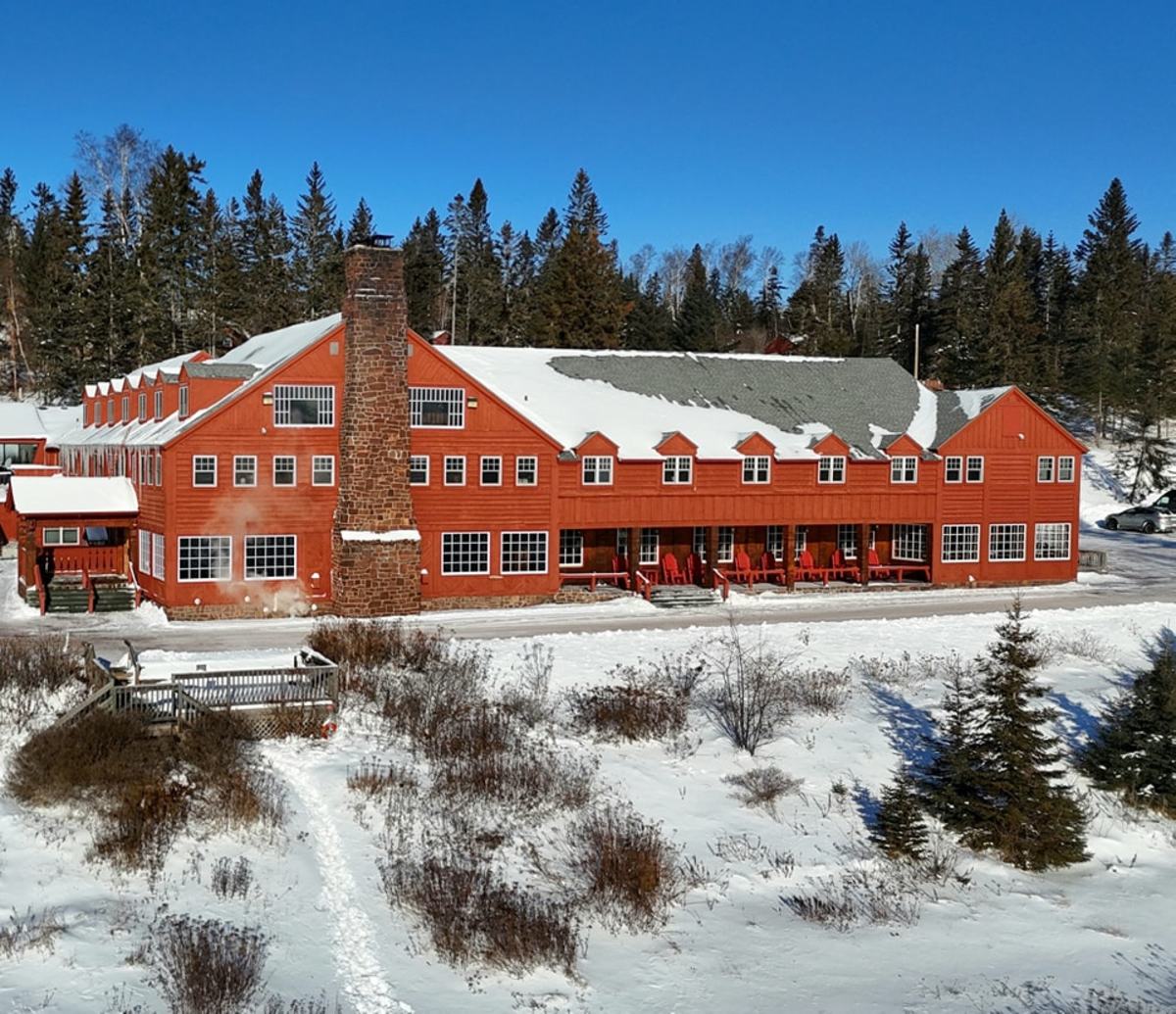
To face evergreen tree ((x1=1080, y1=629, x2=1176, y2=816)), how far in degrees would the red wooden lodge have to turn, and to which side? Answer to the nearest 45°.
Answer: approximately 45° to its left

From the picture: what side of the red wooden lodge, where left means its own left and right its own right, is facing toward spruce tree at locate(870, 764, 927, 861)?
front

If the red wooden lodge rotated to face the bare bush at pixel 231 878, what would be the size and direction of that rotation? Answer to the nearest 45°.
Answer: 0° — it already faces it

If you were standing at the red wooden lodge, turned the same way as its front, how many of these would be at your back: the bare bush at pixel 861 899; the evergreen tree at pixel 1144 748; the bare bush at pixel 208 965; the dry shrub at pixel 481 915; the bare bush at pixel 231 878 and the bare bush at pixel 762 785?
0

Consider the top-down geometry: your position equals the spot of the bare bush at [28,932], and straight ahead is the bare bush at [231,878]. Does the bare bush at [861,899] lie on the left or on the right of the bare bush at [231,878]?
right

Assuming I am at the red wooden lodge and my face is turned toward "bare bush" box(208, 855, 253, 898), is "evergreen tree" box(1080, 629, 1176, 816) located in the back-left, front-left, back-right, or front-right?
front-left

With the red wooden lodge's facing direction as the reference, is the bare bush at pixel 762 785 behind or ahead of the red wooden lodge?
ahead

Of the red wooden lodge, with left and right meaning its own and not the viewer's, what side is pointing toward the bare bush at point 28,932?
front

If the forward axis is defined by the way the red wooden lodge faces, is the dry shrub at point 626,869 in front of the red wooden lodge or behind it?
in front

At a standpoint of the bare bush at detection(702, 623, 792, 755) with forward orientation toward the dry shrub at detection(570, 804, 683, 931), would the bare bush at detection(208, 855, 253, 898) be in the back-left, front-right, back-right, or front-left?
front-right
